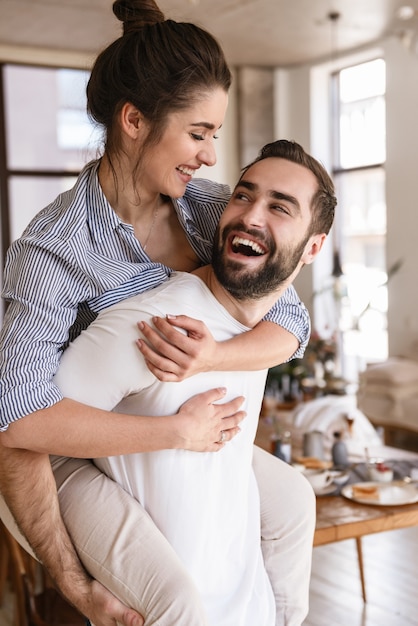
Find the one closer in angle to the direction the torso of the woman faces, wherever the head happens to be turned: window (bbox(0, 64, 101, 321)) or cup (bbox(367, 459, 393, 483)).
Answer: the cup

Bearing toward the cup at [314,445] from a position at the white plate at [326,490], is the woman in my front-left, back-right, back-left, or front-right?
back-left

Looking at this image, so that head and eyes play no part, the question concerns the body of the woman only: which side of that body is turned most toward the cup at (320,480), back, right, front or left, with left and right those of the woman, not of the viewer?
left

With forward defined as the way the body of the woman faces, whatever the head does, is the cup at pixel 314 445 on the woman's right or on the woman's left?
on the woman's left

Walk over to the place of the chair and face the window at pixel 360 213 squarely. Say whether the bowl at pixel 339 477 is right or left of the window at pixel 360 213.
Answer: right

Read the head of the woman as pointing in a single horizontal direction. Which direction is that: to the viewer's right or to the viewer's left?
to the viewer's right

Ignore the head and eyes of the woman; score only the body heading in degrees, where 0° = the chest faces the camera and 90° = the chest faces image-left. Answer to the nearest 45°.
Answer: approximately 315°

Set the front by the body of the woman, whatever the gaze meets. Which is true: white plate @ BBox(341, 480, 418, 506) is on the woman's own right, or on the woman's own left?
on the woman's own left

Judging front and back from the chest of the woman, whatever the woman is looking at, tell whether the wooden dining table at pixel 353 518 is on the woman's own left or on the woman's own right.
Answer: on the woman's own left

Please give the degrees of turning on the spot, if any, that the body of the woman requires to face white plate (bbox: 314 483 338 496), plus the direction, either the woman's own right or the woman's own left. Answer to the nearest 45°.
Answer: approximately 90° to the woman's own left
